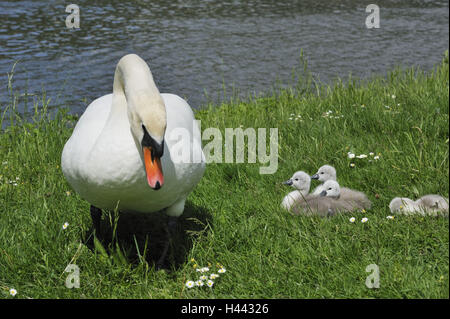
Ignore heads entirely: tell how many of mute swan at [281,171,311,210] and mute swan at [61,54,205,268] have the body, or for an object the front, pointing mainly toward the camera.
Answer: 1

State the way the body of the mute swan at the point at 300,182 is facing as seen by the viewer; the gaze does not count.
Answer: to the viewer's left

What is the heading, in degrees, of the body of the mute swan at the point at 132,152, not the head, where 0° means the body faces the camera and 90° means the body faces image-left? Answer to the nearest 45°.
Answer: approximately 0°

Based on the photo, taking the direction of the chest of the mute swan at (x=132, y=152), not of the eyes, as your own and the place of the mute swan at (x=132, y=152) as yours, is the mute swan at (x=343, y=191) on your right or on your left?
on your left

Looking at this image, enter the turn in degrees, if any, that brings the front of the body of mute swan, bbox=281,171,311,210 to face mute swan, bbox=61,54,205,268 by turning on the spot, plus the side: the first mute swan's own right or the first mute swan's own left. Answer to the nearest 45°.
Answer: approximately 45° to the first mute swan's own left

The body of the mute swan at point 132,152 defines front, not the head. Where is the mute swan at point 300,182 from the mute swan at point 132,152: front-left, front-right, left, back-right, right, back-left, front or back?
back-left

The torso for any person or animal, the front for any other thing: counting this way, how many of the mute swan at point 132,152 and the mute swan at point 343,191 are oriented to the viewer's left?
1

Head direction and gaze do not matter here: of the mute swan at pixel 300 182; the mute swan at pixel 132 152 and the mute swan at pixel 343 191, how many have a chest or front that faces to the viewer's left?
2

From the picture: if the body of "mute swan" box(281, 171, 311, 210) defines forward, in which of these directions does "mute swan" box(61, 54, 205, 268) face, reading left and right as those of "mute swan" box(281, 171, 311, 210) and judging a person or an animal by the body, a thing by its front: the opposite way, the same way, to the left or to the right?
to the left

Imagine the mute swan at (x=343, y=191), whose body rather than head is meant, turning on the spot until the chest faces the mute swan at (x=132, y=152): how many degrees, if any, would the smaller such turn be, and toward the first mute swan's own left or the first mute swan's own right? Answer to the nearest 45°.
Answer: approximately 45° to the first mute swan's own left

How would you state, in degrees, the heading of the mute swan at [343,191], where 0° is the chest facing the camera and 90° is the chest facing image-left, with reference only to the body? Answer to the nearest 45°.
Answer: approximately 90°
